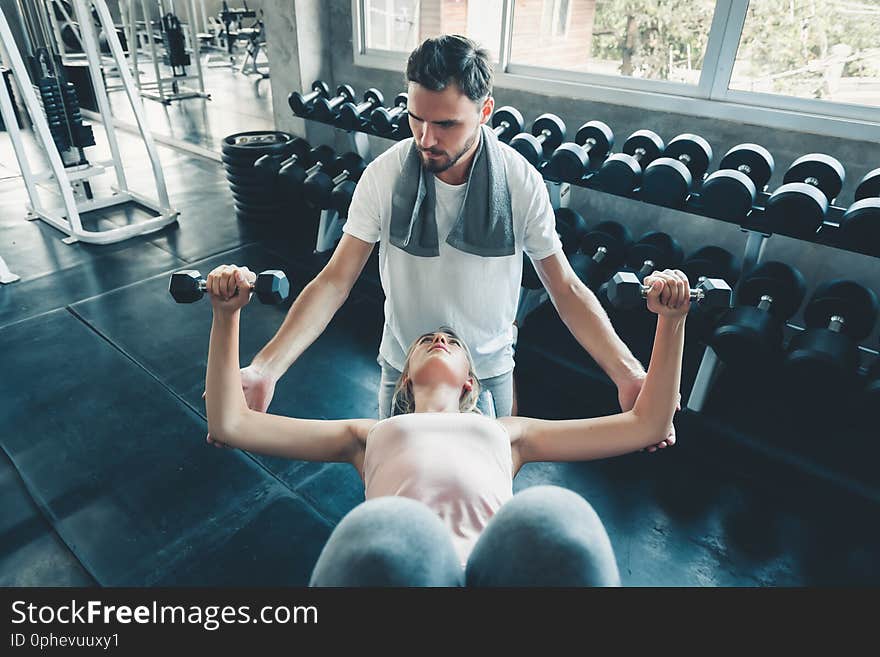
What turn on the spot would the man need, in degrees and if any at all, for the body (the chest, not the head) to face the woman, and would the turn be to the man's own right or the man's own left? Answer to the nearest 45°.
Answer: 0° — they already face them

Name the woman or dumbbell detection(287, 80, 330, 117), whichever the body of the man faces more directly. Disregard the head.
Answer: the woman

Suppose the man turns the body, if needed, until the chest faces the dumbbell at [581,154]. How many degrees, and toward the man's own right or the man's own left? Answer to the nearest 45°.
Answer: approximately 135° to the man's own left

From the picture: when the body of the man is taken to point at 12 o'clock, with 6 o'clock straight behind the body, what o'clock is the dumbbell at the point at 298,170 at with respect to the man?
The dumbbell is roughly at 5 o'clock from the man.

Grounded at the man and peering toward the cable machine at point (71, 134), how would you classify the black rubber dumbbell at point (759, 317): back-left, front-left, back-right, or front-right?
back-right

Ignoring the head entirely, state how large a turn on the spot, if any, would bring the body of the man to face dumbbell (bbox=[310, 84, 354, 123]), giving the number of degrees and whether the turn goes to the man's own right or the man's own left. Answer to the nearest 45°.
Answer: approximately 180°

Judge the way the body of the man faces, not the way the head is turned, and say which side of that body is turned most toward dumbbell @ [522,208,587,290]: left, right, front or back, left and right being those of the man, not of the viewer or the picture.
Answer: back

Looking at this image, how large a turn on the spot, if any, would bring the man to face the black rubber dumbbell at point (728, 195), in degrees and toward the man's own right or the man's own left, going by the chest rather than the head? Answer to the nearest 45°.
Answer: approximately 135° to the man's own left

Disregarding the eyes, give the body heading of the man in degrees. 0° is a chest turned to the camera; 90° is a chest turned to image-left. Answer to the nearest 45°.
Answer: approximately 0°

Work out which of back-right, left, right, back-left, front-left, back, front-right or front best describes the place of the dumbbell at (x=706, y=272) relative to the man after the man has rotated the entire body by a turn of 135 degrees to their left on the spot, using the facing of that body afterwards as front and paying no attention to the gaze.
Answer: front

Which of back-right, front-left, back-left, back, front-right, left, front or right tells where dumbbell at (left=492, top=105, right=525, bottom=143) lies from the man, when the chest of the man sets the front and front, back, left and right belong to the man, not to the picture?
back

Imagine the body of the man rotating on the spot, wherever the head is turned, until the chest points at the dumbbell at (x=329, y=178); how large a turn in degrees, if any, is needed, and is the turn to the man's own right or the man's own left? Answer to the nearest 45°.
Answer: approximately 180°

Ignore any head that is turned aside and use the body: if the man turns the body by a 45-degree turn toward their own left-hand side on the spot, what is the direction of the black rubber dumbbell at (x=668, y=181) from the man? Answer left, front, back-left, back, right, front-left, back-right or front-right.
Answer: left

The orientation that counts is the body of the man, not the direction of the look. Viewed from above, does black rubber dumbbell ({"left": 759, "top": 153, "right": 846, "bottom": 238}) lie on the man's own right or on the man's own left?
on the man's own left
